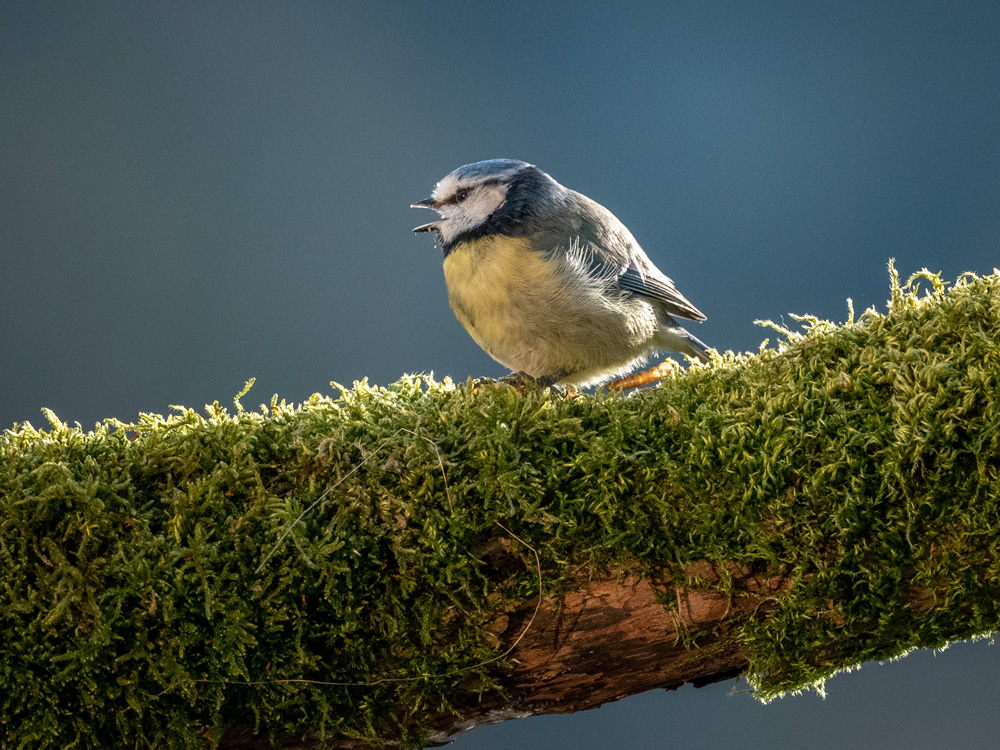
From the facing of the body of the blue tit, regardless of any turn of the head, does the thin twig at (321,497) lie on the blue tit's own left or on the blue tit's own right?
on the blue tit's own left

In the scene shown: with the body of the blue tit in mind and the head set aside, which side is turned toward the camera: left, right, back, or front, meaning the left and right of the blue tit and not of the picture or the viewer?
left
